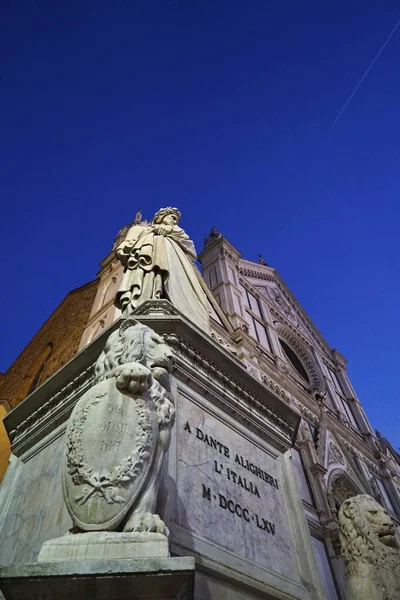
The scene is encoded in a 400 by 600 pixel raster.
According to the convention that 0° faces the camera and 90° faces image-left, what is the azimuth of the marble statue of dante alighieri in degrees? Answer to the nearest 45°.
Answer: approximately 315°
